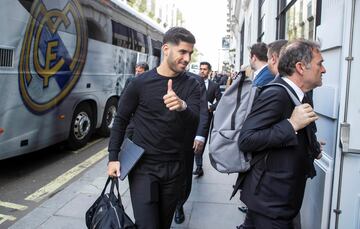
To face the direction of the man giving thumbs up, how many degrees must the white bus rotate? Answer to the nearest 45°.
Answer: approximately 135° to its right

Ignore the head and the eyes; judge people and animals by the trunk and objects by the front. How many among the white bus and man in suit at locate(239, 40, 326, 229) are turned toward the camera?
0

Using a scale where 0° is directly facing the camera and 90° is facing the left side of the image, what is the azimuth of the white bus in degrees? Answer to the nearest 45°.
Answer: approximately 225°

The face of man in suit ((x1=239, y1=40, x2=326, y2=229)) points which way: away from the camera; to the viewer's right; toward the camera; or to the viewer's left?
to the viewer's right

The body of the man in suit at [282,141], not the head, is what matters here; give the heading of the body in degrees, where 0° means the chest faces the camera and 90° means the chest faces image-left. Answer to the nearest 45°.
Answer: approximately 270°

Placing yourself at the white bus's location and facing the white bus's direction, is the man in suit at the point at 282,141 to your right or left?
on your right

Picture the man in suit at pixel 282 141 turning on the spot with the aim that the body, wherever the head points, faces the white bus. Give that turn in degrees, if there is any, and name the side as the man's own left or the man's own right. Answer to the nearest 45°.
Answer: approximately 135° to the man's own left

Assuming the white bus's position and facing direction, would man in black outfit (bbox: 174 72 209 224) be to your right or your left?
on your right
